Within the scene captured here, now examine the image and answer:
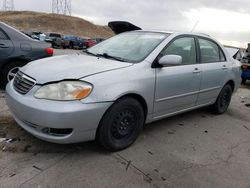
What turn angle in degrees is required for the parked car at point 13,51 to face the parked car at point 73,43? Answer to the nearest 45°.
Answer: approximately 90° to its right

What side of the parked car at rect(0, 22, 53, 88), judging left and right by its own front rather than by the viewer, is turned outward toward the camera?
left

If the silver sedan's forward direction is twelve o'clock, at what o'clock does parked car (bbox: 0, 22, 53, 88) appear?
The parked car is roughly at 3 o'clock from the silver sedan.

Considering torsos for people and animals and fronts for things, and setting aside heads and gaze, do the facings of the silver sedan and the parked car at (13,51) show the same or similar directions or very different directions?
same or similar directions

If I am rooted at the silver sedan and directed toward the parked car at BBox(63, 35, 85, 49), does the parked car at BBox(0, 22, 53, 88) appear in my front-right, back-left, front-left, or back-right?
front-left

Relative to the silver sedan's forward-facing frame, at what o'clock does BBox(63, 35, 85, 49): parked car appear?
The parked car is roughly at 4 o'clock from the silver sedan.

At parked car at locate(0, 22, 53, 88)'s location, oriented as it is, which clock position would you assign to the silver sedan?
The silver sedan is roughly at 8 o'clock from the parked car.

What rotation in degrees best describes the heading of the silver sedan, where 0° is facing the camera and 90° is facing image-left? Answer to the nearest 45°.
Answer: approximately 45°

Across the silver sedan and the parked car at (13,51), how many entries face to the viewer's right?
0

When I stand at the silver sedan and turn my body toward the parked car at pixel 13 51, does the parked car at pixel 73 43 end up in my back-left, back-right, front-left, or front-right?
front-right
